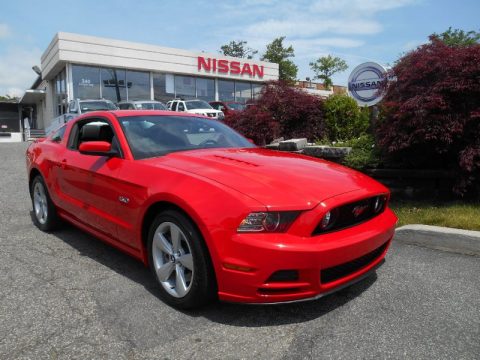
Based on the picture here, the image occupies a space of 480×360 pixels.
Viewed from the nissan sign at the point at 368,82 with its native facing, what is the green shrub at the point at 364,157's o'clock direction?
The green shrub is roughly at 12 o'clock from the nissan sign.

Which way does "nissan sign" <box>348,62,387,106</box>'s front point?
toward the camera

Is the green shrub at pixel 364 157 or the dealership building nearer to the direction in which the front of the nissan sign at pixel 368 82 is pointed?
the green shrub

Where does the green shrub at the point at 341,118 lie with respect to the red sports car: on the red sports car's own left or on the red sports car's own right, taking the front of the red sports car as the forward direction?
on the red sports car's own left

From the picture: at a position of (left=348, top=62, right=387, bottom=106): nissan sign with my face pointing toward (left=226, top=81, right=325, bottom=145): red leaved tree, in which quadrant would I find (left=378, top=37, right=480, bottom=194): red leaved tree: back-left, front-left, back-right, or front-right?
back-left

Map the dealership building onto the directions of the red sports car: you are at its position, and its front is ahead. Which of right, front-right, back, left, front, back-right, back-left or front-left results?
back-left

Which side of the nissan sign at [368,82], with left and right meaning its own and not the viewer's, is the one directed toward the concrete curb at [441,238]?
front

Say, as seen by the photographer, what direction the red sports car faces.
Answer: facing the viewer and to the right of the viewer

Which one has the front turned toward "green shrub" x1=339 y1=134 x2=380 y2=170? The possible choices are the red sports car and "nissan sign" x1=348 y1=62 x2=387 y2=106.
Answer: the nissan sign

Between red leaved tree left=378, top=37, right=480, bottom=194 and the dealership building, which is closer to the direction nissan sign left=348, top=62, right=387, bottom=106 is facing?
the red leaved tree

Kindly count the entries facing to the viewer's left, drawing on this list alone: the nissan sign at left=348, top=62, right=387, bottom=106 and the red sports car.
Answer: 0
